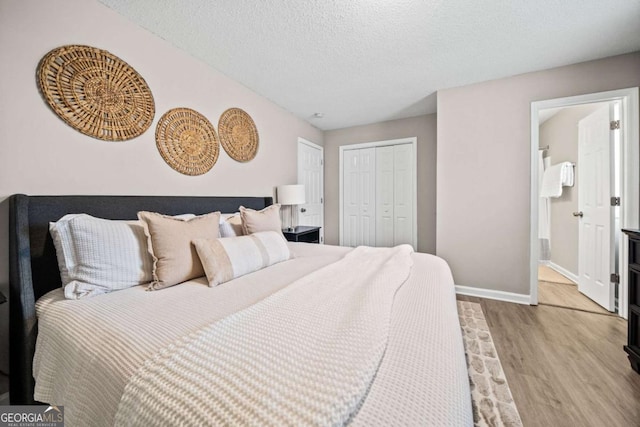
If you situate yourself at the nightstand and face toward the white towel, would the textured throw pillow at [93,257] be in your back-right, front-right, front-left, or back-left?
back-right

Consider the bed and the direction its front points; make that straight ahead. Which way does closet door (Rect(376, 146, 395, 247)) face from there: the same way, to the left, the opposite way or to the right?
to the right

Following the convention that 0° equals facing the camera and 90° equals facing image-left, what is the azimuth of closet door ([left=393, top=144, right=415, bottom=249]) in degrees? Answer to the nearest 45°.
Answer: approximately 0°

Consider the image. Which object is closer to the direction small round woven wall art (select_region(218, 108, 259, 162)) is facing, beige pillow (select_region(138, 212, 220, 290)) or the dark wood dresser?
the dark wood dresser

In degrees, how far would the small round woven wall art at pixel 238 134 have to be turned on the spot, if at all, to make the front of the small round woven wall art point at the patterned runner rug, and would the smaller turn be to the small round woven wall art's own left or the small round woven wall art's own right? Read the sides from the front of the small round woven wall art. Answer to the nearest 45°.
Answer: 0° — it already faces it

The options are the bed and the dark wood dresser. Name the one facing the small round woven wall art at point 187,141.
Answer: the dark wood dresser

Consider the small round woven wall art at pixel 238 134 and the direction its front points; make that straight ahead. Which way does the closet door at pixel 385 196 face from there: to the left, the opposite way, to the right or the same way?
to the right

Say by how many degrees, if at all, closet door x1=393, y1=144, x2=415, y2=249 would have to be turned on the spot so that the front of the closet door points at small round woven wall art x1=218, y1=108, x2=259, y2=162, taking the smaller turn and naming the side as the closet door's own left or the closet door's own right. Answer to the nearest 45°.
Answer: approximately 45° to the closet door's own right

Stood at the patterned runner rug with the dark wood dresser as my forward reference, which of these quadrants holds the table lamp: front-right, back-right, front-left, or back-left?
back-left
